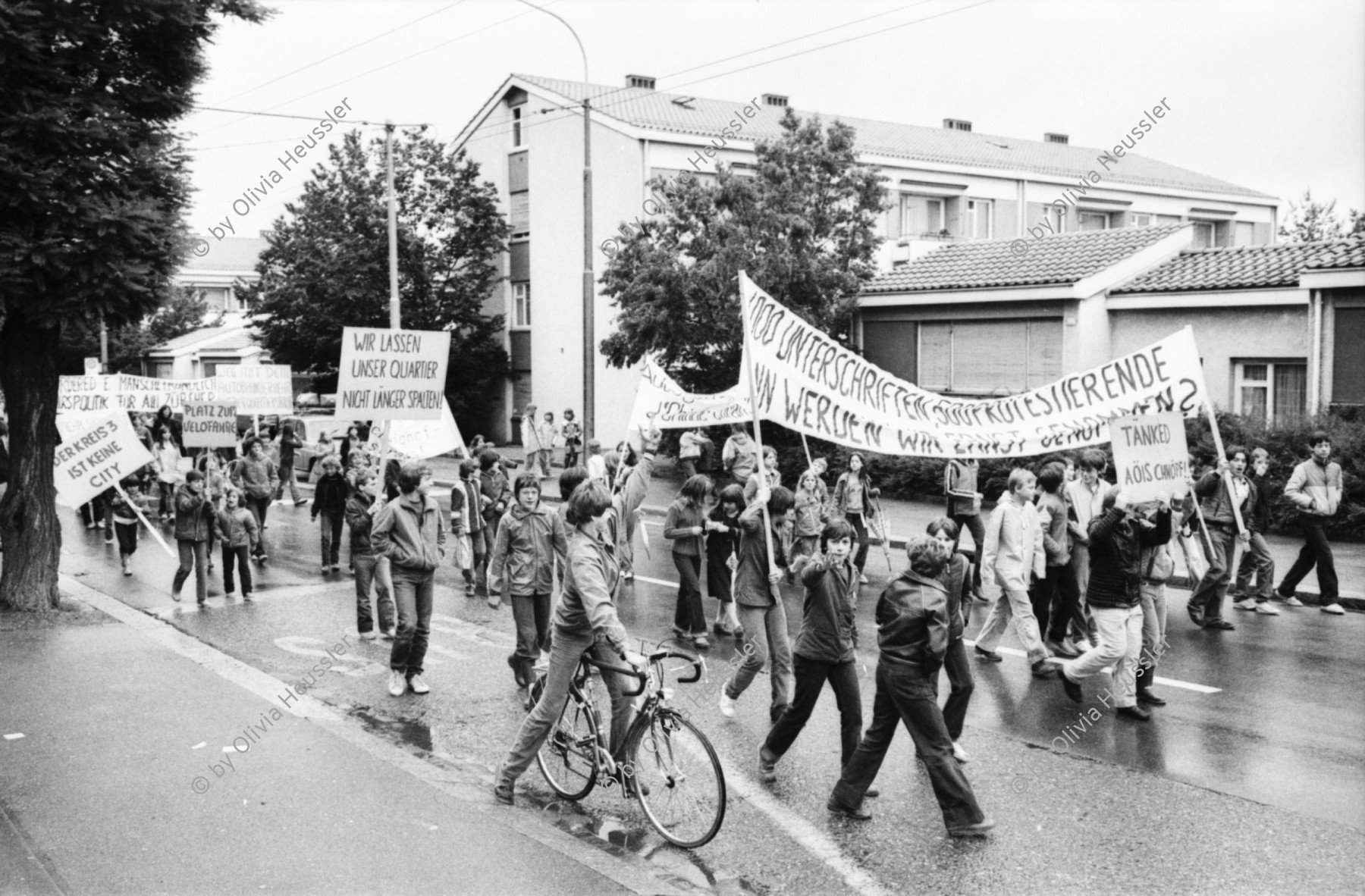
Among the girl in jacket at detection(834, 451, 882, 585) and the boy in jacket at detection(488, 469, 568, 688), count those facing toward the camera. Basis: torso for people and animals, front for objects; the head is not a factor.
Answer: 2

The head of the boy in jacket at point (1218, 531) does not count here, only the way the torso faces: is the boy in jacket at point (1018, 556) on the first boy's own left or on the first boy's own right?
on the first boy's own right

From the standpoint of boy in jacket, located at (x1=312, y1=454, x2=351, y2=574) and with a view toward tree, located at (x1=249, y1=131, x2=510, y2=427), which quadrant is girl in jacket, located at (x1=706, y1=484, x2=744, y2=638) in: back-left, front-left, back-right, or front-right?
back-right

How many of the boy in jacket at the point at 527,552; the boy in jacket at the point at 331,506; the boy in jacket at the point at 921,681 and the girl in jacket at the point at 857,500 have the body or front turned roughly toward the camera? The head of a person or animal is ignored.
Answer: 3

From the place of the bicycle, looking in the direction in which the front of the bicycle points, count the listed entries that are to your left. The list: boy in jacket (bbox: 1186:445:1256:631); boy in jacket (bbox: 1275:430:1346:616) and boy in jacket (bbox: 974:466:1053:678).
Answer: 3

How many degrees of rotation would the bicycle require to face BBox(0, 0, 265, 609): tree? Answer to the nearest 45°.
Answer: approximately 180°

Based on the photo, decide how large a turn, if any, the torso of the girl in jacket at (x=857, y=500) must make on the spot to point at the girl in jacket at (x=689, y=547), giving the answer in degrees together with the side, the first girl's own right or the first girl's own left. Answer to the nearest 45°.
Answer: approximately 45° to the first girl's own right
